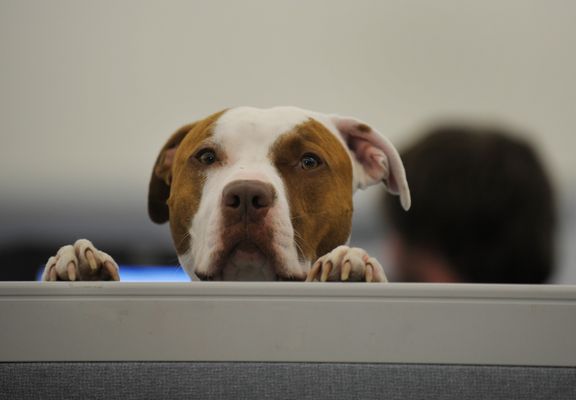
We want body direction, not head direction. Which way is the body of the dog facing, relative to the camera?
toward the camera
